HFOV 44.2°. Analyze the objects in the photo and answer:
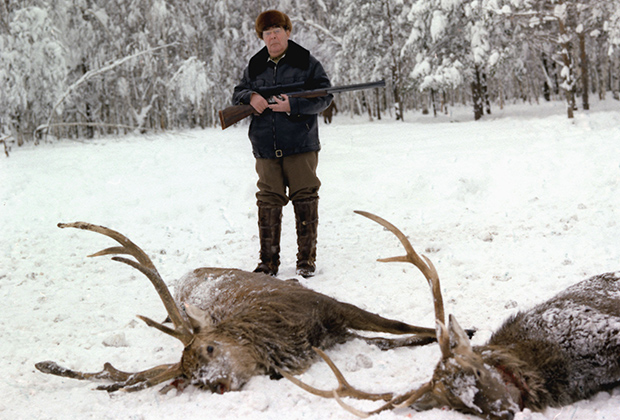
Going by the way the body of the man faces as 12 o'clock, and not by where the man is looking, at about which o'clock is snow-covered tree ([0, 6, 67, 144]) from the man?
The snow-covered tree is roughly at 5 o'clock from the man.

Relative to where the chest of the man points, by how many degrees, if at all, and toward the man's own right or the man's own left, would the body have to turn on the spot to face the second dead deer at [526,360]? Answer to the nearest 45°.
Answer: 0° — they already face it

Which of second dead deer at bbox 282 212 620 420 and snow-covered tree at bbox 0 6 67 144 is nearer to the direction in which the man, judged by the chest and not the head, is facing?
the second dead deer

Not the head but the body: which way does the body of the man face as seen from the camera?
toward the camera

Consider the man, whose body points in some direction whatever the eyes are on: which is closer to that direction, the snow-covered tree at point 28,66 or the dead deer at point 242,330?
the dead deer

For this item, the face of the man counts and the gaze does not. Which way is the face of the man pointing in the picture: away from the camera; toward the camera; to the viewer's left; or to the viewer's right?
toward the camera

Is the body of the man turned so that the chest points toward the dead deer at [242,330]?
yes
